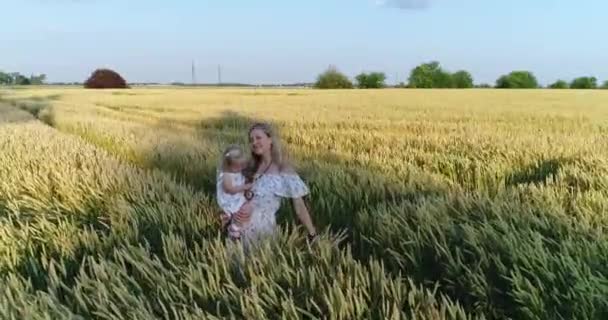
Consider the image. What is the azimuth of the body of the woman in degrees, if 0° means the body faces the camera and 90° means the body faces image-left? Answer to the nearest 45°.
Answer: approximately 45°
